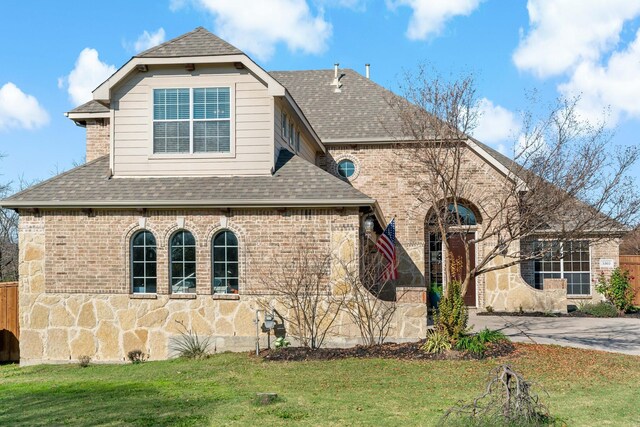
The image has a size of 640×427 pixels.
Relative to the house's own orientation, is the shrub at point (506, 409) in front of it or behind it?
in front

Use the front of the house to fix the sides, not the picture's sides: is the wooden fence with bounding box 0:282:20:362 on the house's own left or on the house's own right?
on the house's own right

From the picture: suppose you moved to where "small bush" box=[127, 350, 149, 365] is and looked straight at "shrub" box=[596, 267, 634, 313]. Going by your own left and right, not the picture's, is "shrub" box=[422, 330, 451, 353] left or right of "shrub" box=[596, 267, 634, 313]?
right

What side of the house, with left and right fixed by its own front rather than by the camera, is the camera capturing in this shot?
front

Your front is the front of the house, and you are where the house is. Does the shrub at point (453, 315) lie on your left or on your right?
on your left
